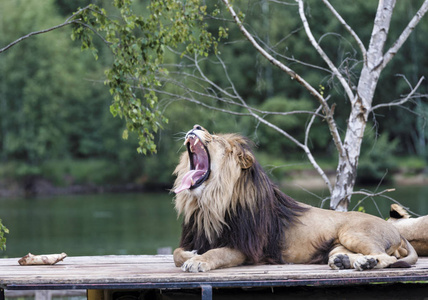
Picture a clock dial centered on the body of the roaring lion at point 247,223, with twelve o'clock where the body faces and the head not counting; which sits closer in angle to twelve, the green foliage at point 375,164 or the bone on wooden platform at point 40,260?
the bone on wooden platform

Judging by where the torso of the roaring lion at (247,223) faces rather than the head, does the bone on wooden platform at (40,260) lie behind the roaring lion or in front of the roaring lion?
in front

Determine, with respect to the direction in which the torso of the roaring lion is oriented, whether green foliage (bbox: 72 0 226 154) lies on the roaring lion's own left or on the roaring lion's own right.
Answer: on the roaring lion's own right

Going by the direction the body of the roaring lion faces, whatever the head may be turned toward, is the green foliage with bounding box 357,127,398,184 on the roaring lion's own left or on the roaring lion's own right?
on the roaring lion's own right

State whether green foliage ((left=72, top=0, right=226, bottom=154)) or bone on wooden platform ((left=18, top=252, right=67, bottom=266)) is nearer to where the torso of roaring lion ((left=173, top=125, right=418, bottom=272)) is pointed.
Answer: the bone on wooden platform

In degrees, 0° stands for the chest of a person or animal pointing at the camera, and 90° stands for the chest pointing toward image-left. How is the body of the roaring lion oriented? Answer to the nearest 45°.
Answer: approximately 90°

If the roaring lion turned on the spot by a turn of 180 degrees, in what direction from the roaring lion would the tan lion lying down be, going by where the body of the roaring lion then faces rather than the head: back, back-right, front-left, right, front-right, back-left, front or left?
front-left
